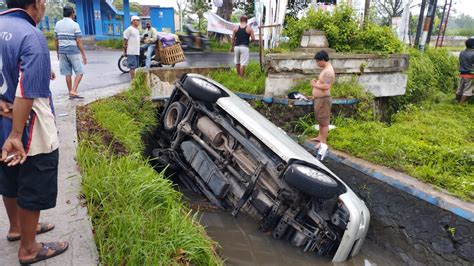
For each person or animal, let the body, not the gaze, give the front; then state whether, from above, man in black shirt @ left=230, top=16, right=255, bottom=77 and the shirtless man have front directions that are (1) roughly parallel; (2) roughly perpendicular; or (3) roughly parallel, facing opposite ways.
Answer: roughly perpendicular

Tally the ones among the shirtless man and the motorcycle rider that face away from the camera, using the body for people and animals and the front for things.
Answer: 0

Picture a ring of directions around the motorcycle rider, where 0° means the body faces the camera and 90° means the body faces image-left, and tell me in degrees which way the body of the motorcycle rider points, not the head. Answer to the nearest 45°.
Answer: approximately 45°

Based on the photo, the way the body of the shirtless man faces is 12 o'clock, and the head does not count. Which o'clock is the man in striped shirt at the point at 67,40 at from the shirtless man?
The man in striped shirt is roughly at 12 o'clock from the shirtless man.

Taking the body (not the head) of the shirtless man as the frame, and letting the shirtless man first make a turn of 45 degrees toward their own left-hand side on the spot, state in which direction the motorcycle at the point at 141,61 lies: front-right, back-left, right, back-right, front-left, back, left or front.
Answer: right

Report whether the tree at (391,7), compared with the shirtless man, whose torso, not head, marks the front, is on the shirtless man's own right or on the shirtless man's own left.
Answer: on the shirtless man's own right

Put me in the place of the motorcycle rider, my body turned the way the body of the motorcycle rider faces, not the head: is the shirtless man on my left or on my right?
on my left

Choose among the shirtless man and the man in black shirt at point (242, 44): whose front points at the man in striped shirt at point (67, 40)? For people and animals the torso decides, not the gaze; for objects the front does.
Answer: the shirtless man

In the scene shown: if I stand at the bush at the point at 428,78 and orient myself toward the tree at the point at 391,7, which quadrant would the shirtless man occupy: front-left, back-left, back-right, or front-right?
back-left

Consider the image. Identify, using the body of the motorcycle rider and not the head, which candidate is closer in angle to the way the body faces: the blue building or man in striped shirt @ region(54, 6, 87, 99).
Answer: the man in striped shirt
